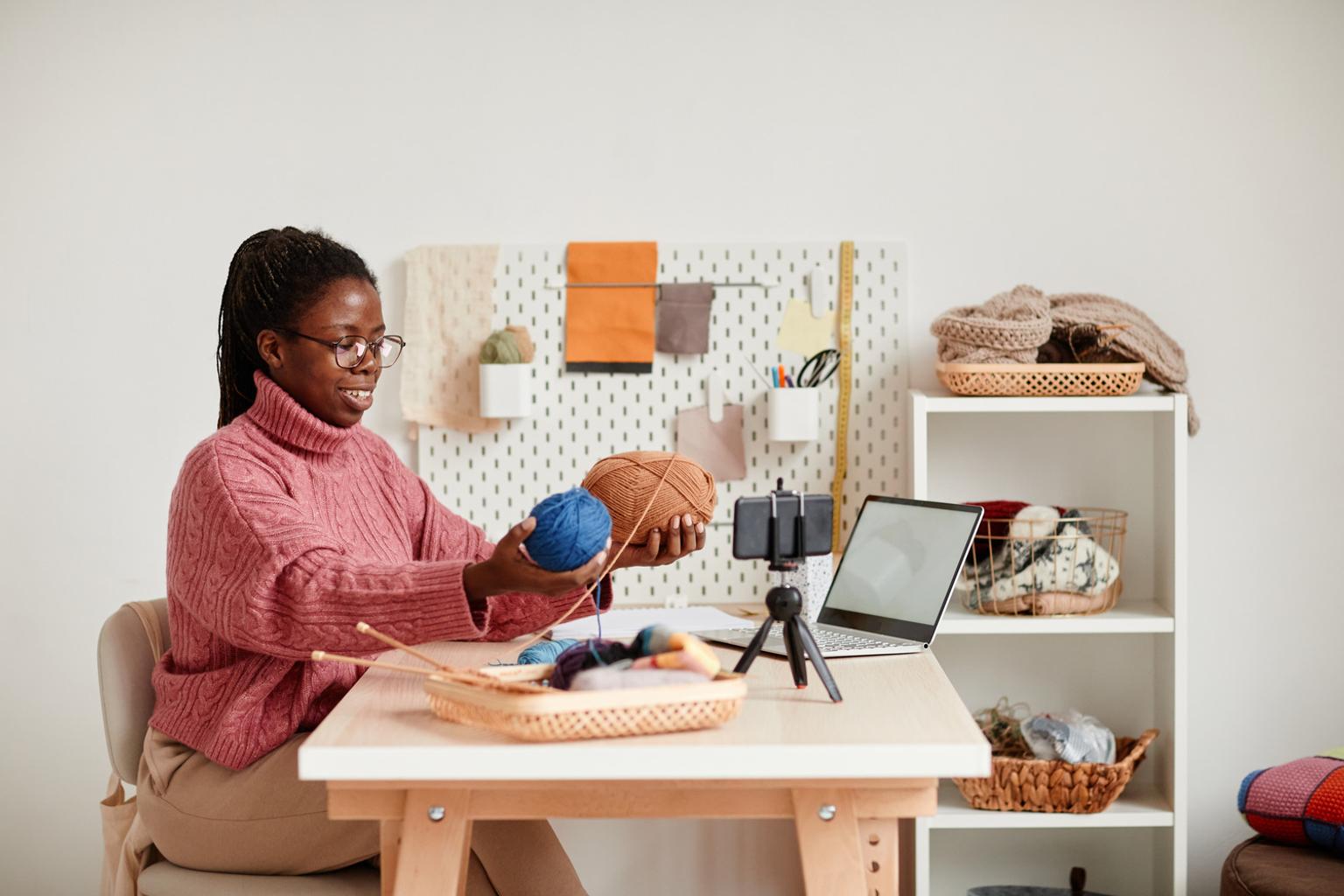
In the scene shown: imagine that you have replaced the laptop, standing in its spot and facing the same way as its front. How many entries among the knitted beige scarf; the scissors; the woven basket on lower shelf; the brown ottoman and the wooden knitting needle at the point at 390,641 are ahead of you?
1

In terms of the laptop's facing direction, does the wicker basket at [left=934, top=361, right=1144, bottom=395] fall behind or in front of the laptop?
behind

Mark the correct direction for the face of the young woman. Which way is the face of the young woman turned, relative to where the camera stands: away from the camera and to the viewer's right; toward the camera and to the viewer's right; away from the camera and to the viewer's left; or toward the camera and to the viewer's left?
toward the camera and to the viewer's right

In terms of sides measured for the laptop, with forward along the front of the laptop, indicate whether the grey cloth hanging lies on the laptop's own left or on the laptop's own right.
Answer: on the laptop's own right

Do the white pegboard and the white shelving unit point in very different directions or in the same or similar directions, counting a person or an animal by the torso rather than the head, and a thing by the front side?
same or similar directions

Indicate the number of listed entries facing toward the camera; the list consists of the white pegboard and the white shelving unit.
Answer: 2

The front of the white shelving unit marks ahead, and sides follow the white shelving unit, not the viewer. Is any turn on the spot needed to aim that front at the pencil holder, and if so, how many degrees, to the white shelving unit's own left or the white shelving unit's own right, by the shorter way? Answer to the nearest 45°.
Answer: approximately 45° to the white shelving unit's own right

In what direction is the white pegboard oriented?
toward the camera

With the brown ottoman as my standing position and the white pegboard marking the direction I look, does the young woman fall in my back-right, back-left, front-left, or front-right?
front-left

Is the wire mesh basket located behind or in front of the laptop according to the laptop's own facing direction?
behind

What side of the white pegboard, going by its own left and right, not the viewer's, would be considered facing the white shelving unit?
left

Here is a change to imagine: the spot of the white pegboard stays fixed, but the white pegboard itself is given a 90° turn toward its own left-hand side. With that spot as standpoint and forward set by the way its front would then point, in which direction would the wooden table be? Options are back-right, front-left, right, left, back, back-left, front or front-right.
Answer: right

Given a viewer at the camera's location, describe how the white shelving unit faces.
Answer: facing the viewer

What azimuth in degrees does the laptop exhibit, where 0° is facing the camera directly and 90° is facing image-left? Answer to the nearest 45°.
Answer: approximately 45°

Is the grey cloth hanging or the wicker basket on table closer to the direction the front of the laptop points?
the wicker basket on table

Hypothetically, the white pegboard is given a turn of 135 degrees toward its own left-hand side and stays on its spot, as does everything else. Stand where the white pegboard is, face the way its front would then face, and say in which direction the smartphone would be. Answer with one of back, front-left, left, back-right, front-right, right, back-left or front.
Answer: back-right

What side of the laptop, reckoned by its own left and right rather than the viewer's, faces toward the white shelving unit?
back

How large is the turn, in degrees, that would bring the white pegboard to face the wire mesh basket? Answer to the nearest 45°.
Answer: approximately 45° to its left

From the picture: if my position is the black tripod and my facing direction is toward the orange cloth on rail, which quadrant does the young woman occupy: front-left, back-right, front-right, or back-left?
front-left
